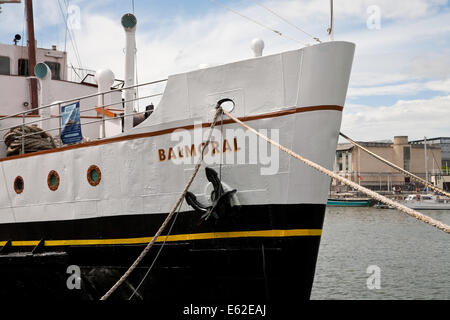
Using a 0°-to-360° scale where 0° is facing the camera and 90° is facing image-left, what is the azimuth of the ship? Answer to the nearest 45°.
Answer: approximately 315°
